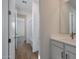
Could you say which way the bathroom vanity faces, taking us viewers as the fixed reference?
facing the viewer and to the left of the viewer

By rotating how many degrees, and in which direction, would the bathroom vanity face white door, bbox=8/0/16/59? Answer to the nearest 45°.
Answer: approximately 45° to its right
